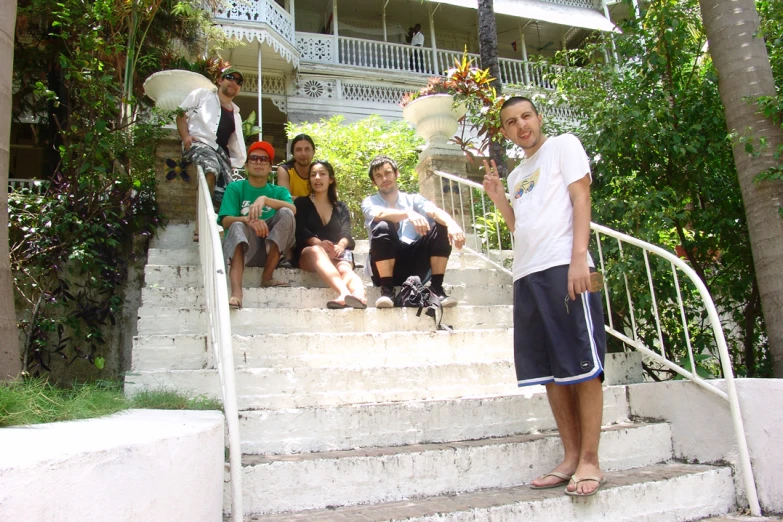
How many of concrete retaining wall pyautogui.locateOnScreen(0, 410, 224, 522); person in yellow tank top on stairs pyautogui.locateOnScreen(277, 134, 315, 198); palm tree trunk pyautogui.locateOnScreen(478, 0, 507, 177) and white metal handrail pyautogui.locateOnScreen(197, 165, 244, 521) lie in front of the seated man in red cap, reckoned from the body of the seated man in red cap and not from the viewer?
2

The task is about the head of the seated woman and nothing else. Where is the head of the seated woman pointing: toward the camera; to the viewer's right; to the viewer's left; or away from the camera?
toward the camera

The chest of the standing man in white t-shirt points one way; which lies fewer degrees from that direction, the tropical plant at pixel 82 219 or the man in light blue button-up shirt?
the tropical plant

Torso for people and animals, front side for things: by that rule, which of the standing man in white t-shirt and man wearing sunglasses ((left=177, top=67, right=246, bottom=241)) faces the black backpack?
the man wearing sunglasses

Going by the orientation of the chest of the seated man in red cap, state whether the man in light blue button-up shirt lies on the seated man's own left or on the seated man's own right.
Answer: on the seated man's own left

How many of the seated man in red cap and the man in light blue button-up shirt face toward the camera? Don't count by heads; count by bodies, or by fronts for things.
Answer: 2

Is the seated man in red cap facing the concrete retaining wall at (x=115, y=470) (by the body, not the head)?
yes

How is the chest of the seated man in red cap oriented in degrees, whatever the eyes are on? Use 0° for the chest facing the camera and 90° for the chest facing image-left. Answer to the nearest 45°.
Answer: approximately 0°

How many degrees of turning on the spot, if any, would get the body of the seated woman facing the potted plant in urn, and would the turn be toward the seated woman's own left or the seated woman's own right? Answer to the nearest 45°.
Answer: approximately 135° to the seated woman's own left

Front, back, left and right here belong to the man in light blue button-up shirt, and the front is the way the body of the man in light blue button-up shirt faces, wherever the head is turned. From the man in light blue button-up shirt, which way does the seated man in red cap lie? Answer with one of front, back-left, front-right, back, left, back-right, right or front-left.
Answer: right

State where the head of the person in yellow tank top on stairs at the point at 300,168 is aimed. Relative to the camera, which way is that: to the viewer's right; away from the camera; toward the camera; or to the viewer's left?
toward the camera

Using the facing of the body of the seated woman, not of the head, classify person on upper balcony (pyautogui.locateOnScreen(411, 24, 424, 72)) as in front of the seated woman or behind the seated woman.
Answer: behind

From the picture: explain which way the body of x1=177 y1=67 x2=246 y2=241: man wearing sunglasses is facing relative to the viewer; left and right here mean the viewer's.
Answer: facing the viewer and to the right of the viewer

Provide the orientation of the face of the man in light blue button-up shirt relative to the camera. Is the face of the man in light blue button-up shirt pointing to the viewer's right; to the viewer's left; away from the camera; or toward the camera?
toward the camera

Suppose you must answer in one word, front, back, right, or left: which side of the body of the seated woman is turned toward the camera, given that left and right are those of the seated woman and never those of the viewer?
front

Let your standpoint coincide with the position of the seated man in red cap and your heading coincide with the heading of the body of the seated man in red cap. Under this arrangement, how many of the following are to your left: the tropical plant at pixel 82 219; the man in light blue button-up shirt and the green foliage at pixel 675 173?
2

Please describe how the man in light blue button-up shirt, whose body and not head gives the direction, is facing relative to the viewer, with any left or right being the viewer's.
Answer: facing the viewer

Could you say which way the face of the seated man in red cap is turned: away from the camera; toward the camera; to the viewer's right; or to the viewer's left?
toward the camera
